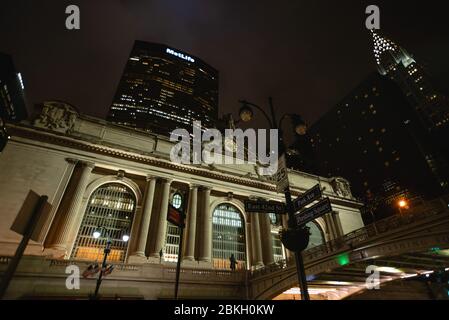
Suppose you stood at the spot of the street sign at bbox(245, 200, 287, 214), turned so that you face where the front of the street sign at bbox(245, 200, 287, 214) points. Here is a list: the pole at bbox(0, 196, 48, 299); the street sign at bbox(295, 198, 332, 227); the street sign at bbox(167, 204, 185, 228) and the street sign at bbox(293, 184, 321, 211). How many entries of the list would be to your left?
2

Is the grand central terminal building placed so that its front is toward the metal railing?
yes

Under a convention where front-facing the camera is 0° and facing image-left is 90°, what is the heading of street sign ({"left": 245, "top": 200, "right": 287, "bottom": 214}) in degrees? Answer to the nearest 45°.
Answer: approximately 0°

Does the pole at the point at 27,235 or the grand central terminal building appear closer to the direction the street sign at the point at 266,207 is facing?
the pole

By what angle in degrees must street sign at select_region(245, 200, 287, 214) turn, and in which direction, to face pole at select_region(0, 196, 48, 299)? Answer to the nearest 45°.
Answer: approximately 45° to its right

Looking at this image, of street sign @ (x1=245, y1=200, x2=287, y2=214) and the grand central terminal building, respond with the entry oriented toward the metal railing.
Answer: the grand central terminal building

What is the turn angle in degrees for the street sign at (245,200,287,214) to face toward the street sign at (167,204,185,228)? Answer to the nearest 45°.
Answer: approximately 135° to its right
